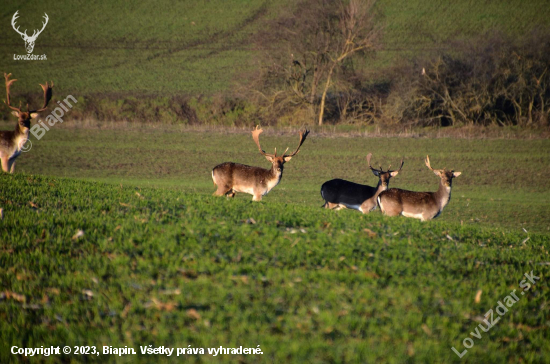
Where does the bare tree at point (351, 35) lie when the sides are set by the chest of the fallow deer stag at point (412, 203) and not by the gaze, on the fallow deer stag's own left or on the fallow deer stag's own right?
on the fallow deer stag's own left

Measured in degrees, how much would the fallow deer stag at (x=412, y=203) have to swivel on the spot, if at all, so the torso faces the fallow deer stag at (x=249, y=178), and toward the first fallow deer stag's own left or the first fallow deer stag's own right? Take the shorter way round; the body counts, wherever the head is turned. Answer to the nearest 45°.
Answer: approximately 180°

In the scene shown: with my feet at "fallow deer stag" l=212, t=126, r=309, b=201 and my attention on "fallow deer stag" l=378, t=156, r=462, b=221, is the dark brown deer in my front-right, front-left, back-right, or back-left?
front-left

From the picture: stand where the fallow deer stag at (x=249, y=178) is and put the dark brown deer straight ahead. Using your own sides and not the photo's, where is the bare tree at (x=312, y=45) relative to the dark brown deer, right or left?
left

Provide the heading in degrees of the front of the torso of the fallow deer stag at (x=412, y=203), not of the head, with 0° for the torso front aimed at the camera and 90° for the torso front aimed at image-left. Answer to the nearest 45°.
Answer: approximately 270°

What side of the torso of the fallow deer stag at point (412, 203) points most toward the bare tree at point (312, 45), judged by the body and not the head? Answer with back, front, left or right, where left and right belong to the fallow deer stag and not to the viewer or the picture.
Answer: left

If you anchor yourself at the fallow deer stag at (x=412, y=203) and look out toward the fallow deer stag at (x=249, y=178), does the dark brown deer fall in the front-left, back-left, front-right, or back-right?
front-right

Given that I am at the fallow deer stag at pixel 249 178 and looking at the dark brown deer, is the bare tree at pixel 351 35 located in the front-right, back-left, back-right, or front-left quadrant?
front-left
